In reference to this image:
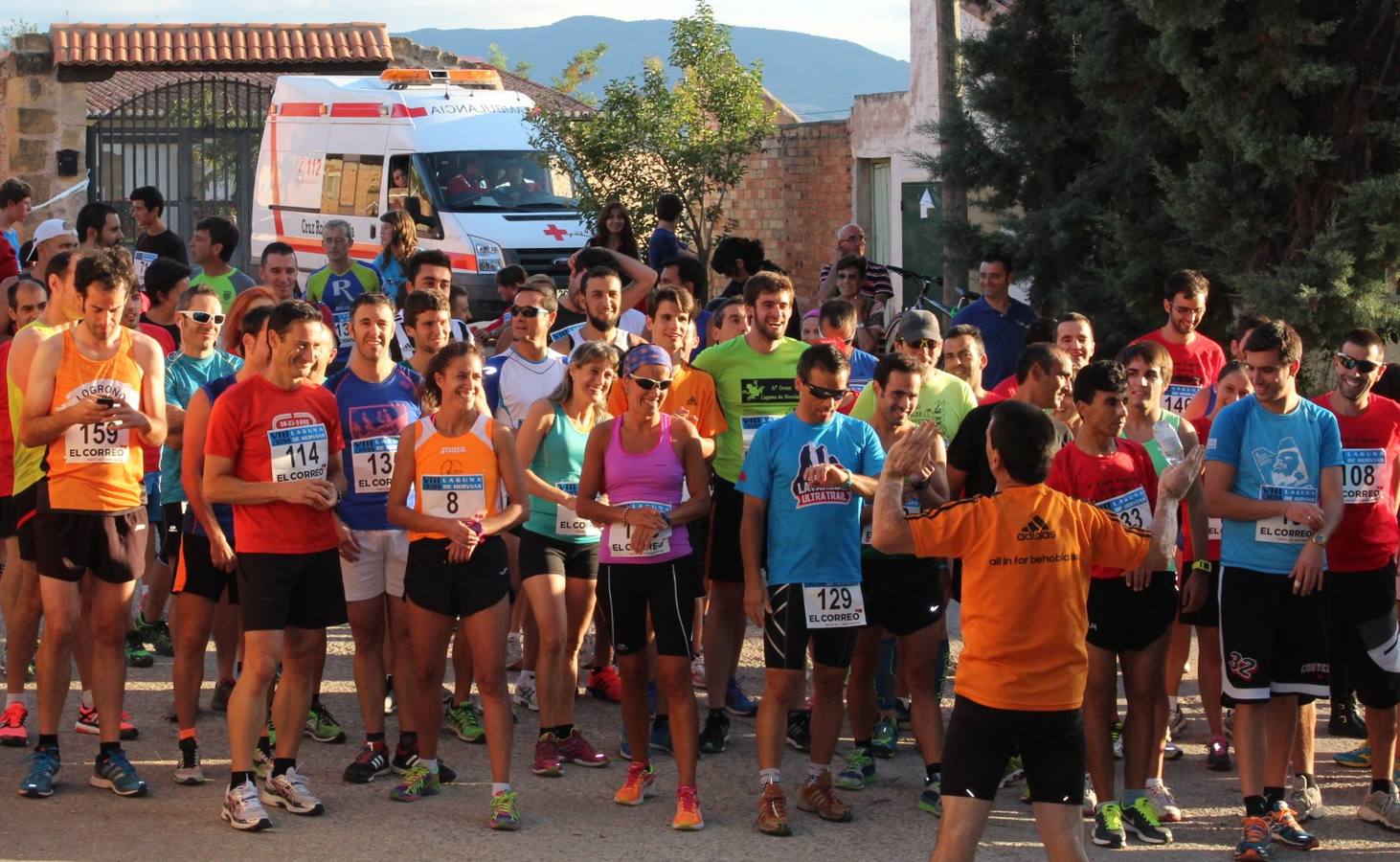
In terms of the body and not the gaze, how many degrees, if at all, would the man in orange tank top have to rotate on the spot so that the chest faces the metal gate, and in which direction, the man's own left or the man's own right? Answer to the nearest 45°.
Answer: approximately 180°

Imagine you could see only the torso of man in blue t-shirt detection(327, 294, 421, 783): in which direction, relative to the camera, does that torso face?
toward the camera

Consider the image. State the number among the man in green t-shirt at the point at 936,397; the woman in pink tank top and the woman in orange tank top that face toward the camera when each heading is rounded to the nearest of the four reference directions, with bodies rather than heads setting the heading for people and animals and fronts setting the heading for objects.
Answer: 3

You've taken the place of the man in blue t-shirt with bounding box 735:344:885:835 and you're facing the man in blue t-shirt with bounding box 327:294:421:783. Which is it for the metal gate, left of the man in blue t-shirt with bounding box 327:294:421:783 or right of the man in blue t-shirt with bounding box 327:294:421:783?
right

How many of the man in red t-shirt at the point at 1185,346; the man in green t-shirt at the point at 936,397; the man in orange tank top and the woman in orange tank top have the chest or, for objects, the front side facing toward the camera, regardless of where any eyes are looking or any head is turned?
4

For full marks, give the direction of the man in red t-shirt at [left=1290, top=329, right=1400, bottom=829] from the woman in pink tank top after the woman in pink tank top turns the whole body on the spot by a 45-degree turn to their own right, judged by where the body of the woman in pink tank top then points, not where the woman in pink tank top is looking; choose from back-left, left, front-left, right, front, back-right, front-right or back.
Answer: back-left

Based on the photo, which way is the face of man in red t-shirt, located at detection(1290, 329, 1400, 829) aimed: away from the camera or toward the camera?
toward the camera

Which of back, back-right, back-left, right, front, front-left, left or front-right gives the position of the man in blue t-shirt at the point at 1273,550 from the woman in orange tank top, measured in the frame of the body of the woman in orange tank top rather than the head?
left

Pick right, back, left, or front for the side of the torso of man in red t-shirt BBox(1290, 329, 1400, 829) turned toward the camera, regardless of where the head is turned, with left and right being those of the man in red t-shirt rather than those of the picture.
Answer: front

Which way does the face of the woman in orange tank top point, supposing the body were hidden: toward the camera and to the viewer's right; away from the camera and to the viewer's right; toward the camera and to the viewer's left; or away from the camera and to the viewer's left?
toward the camera and to the viewer's right

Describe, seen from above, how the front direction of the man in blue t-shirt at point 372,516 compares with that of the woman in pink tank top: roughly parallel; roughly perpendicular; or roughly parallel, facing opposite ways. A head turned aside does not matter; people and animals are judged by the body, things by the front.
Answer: roughly parallel

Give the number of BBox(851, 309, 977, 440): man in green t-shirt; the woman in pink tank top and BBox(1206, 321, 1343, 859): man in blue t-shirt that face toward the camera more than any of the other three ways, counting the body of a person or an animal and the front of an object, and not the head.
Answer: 3

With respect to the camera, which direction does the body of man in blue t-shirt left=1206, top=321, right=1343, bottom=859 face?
toward the camera

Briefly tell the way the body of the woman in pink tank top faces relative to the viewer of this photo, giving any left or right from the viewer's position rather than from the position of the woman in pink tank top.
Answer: facing the viewer

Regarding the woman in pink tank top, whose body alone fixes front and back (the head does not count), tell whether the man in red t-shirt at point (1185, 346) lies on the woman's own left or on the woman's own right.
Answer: on the woman's own left

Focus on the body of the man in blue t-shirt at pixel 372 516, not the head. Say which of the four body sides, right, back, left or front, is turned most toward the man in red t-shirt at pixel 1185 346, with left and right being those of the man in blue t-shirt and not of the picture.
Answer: left

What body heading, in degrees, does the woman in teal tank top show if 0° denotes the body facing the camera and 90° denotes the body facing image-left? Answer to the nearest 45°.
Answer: approximately 315°

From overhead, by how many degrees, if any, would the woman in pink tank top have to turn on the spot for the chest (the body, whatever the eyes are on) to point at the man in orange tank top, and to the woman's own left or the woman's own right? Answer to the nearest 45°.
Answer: approximately 90° to the woman's own right
